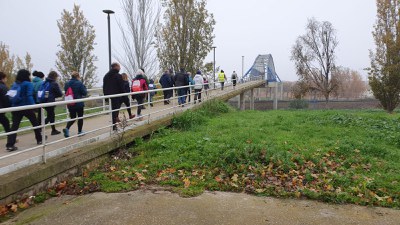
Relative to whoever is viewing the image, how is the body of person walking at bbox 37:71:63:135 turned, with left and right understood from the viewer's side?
facing away from the viewer and to the right of the viewer

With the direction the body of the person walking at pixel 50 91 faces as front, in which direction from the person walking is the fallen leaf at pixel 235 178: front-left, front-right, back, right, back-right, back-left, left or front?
right

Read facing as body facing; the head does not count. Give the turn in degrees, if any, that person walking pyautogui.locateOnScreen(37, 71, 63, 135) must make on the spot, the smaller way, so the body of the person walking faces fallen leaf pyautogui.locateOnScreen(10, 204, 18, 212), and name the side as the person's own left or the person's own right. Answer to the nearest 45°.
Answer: approximately 135° to the person's own right

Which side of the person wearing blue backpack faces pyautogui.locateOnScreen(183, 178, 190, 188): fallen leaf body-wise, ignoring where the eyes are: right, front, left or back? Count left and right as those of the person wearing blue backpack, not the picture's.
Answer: right

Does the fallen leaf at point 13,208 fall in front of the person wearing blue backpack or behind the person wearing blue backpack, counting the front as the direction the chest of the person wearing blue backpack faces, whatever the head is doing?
behind

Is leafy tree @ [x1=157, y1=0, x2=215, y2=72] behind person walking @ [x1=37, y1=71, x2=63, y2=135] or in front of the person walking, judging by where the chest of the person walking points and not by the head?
in front

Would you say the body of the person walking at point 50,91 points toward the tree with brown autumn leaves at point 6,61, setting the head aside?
no

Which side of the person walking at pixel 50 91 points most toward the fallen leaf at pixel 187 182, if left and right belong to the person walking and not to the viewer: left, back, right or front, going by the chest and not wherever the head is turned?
right

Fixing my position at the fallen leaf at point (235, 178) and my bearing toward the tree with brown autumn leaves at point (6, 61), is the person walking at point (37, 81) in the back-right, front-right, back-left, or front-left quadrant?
front-left

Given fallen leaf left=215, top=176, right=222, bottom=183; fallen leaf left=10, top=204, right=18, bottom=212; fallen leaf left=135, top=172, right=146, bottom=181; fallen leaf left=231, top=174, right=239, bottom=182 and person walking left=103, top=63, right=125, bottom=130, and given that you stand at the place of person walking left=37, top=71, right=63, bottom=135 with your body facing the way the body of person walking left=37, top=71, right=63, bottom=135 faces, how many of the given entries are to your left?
0

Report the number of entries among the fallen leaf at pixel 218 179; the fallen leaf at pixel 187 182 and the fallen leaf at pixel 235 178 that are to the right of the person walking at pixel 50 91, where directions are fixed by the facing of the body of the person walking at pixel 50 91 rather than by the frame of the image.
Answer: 3

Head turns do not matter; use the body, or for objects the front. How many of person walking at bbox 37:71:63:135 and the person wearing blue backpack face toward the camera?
0

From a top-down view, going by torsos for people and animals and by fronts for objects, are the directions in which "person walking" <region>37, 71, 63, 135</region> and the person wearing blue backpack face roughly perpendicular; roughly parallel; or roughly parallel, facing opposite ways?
roughly parallel

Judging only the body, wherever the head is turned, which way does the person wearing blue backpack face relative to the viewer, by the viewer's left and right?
facing away from the viewer and to the right of the viewer

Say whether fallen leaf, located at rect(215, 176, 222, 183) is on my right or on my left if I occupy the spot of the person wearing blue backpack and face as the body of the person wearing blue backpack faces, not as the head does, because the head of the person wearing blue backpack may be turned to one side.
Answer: on my right

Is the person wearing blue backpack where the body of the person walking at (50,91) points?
no
